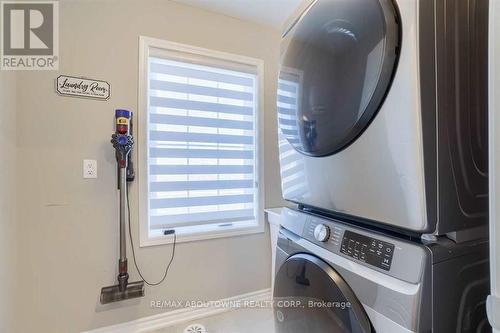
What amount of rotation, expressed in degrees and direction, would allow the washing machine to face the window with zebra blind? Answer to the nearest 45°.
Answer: approximately 90° to its right

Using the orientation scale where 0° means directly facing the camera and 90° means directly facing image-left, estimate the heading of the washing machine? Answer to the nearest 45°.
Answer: approximately 45°

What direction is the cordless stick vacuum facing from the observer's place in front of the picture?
facing the viewer

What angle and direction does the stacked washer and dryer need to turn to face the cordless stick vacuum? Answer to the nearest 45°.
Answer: approximately 45° to its right

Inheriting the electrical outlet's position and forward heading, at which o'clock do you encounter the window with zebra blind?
The window with zebra blind is roughly at 9 o'clock from the electrical outlet.

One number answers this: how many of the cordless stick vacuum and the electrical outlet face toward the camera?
2

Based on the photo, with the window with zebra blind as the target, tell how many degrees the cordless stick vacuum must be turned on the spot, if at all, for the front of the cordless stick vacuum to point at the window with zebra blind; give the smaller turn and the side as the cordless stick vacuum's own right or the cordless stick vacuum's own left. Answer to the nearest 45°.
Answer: approximately 90° to the cordless stick vacuum's own left

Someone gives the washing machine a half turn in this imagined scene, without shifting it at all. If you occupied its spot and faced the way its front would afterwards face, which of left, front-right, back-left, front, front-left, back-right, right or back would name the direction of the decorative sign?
back-left
